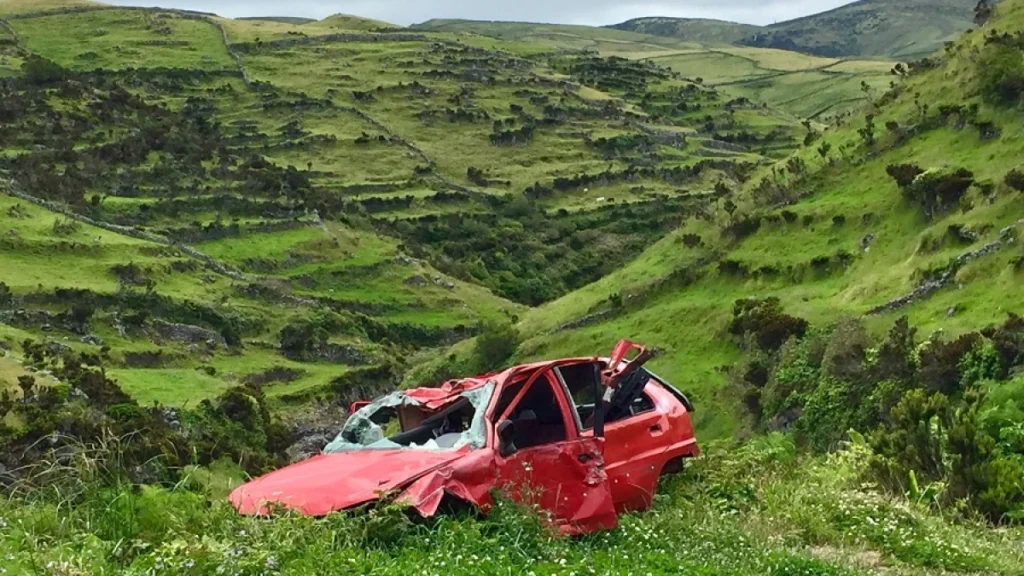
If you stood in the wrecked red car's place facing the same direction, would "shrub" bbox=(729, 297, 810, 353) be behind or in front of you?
behind

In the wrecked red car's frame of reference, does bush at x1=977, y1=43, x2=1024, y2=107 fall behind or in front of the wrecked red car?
behind

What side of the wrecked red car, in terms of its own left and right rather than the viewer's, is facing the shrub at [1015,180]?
back

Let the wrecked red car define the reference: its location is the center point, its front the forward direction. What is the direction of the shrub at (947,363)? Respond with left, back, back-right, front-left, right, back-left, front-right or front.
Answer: back

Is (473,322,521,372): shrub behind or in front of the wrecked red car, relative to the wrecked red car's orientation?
behind

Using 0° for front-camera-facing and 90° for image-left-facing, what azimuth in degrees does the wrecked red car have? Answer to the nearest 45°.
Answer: approximately 45°

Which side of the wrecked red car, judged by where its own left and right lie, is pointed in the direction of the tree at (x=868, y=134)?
back

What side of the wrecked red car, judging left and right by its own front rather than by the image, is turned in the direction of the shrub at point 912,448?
back
